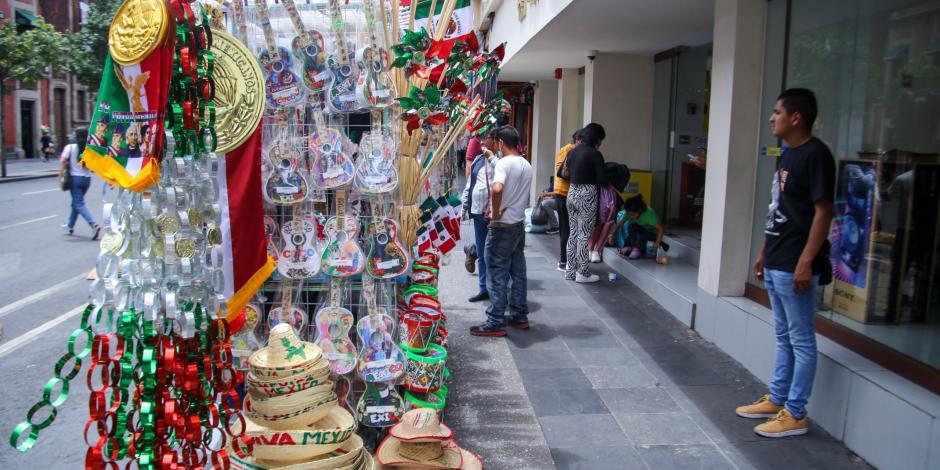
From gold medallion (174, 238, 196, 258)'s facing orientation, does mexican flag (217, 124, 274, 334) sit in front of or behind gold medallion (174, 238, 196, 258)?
behind

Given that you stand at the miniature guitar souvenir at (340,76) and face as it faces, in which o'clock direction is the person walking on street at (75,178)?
The person walking on street is roughly at 5 o'clock from the miniature guitar souvenir.

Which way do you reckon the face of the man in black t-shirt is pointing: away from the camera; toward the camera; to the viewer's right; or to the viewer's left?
to the viewer's left

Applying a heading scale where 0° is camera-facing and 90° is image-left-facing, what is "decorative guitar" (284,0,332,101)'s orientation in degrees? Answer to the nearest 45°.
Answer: approximately 0°

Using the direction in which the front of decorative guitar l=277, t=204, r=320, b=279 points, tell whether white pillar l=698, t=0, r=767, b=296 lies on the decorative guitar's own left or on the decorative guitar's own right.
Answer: on the decorative guitar's own left

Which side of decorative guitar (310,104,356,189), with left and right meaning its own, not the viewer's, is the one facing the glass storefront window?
left

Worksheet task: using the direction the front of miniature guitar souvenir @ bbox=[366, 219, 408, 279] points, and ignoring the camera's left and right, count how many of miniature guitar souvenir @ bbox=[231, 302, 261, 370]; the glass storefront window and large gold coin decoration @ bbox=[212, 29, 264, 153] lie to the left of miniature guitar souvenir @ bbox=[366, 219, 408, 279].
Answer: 1

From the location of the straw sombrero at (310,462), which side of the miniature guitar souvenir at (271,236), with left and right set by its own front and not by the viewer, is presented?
front

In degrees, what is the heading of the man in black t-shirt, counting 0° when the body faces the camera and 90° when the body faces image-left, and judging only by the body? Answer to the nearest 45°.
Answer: approximately 90°
